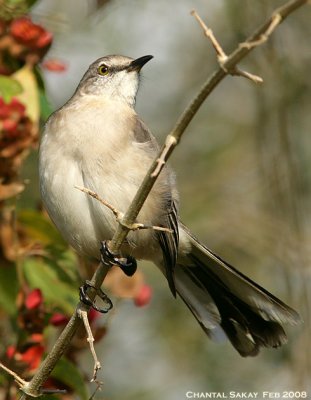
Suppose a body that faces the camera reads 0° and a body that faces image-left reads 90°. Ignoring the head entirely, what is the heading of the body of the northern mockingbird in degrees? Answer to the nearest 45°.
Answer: approximately 45°
